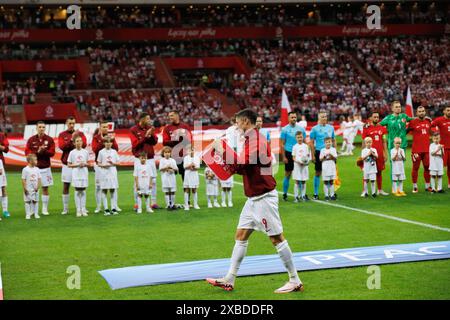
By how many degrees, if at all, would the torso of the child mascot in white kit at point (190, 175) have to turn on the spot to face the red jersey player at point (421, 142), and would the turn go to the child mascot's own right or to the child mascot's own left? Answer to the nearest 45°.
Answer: approximately 90° to the child mascot's own left

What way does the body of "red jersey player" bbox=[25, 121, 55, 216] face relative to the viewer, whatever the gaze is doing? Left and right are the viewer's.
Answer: facing the viewer

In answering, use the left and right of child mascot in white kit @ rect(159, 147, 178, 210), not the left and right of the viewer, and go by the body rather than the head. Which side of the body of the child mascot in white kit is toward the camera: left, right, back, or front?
front

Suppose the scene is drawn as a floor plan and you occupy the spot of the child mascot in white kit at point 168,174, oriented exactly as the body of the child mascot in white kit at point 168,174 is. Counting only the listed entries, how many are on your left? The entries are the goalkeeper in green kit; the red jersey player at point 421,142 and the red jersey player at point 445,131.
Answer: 3

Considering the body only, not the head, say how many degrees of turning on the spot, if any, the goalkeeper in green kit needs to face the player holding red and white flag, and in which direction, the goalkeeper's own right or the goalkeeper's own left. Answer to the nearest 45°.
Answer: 0° — they already face them

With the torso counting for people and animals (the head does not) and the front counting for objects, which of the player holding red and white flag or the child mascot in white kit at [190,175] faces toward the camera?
the child mascot in white kit

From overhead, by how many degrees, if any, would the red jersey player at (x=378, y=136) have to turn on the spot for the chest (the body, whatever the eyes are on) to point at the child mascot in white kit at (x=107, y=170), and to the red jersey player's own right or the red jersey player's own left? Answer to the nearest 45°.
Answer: approximately 45° to the red jersey player's own right

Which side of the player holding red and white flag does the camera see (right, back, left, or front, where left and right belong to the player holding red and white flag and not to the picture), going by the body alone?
left

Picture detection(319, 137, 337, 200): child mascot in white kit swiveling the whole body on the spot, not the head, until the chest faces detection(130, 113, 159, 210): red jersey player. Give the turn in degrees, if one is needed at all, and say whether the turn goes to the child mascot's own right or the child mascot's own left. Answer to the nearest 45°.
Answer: approximately 90° to the child mascot's own right

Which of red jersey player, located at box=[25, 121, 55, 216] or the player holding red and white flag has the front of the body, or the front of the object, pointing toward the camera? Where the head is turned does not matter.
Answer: the red jersey player

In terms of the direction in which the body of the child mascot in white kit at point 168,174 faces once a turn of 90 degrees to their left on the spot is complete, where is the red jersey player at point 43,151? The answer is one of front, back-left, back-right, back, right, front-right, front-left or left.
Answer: back

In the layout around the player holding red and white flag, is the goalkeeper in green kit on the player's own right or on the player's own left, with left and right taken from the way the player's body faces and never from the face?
on the player's own right

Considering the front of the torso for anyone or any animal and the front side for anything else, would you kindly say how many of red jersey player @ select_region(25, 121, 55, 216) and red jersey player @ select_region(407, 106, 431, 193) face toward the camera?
2

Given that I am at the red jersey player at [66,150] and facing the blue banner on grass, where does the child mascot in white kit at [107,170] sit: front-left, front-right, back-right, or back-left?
front-left
